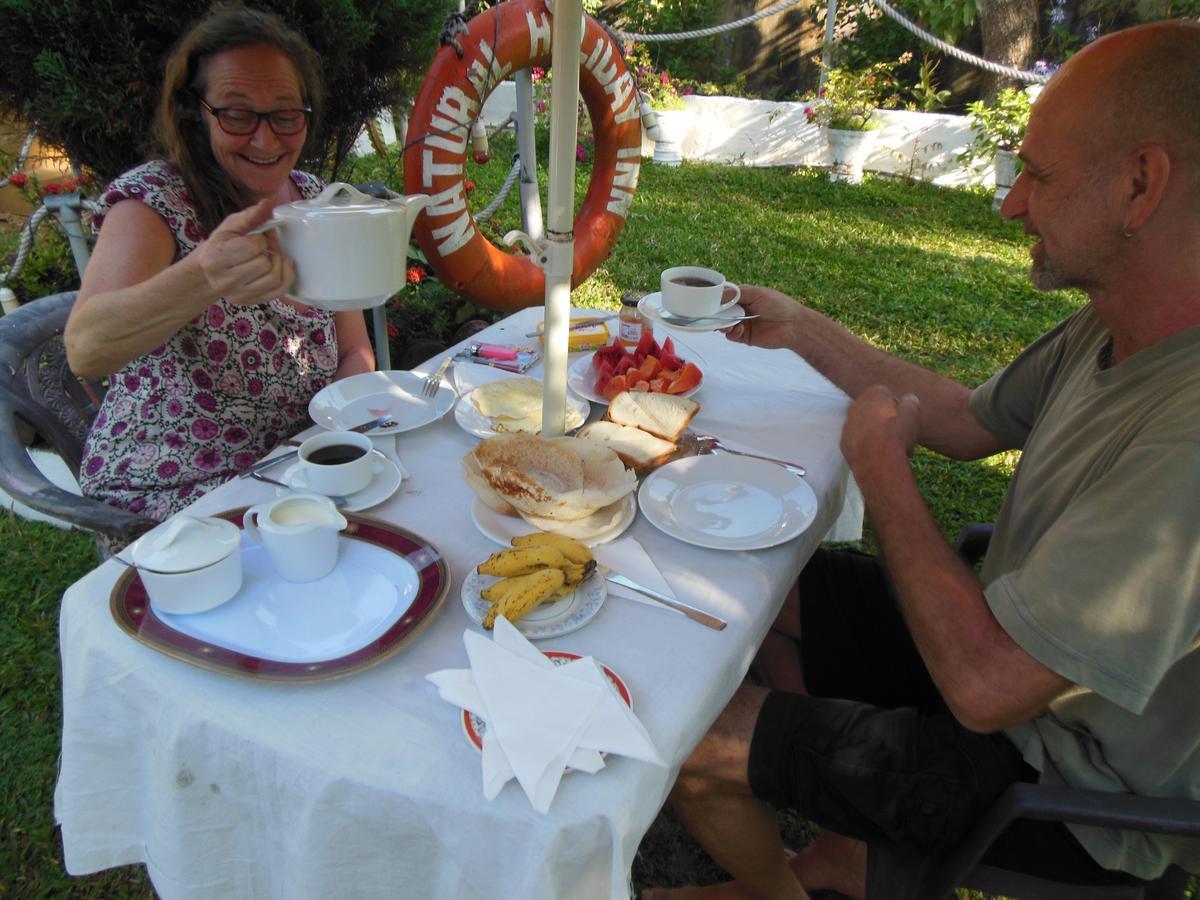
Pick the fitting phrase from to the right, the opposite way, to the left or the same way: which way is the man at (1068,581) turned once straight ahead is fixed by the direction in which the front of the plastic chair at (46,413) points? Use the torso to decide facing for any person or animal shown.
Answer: the opposite way

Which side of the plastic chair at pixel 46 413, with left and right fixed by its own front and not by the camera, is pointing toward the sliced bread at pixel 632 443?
front

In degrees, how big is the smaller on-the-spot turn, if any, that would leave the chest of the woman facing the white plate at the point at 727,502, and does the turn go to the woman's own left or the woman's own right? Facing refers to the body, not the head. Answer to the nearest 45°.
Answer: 0° — they already face it

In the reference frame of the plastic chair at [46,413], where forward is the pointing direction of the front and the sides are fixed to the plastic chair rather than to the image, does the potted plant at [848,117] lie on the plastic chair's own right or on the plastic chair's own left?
on the plastic chair's own left

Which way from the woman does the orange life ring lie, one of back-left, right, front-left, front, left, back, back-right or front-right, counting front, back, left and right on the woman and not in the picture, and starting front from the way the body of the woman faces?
left

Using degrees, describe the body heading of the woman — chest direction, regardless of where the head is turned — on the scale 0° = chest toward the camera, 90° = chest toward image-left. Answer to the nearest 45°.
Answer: approximately 315°

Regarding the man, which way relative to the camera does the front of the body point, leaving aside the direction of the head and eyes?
to the viewer's left

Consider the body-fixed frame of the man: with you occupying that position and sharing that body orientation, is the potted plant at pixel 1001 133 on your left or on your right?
on your right

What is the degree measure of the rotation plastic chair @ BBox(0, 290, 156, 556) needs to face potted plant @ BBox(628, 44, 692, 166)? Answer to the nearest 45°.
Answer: approximately 90° to its left

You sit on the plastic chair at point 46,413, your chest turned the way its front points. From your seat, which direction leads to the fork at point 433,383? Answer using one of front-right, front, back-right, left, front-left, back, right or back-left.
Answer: front

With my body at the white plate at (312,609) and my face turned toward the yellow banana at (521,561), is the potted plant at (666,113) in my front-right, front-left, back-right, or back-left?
front-left

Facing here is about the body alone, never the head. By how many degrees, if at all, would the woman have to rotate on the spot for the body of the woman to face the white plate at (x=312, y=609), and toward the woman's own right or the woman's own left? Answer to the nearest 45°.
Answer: approximately 45° to the woman's own right

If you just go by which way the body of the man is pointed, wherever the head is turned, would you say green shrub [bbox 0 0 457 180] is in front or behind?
in front

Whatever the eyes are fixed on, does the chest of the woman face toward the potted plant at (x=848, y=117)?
no

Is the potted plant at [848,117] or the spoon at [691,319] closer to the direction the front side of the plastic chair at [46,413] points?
the spoon

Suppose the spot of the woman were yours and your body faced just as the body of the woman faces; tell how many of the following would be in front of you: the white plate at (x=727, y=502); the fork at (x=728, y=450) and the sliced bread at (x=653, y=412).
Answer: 3

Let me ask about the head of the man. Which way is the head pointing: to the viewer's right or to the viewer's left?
to the viewer's left

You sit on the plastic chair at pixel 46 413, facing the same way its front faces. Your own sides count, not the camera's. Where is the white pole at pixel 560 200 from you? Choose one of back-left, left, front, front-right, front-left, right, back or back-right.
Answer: front
